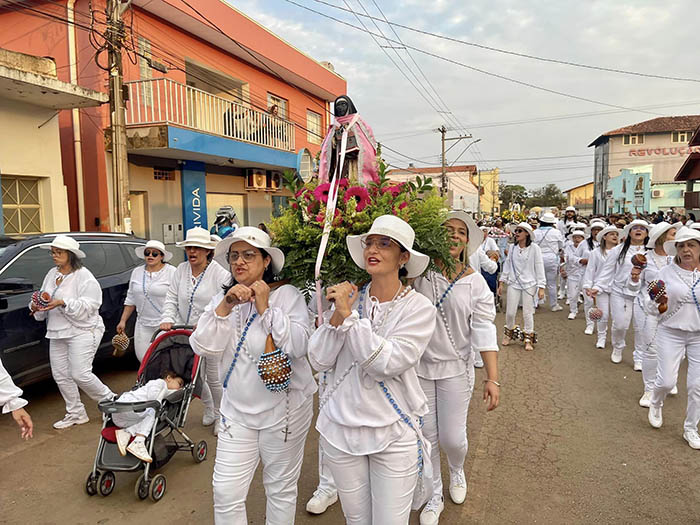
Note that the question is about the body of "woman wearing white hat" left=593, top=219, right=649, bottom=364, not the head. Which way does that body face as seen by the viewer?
toward the camera

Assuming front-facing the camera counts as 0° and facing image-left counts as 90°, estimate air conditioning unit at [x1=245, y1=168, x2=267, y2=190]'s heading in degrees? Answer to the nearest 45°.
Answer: approximately 315°

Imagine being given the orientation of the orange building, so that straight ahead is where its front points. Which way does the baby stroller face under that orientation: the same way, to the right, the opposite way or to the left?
to the right

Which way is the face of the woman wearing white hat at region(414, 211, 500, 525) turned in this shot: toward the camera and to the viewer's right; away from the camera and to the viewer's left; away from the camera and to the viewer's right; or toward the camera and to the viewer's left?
toward the camera and to the viewer's left

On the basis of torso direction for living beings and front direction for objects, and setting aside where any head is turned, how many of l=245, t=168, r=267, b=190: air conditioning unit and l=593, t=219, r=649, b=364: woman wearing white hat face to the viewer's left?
0

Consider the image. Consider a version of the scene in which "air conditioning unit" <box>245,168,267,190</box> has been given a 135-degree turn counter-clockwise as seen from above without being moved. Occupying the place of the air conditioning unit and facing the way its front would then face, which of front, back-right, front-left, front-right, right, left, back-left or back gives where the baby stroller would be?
back

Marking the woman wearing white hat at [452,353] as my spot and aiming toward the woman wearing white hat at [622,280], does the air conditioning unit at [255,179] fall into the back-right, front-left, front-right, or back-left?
front-left

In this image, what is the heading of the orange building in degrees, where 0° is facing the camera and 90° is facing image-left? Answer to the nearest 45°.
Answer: approximately 315°

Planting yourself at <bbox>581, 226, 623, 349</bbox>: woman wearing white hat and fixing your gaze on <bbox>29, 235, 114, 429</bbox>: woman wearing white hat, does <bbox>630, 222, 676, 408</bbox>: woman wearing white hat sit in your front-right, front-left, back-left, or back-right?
front-left

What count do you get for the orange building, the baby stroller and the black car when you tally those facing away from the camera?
0

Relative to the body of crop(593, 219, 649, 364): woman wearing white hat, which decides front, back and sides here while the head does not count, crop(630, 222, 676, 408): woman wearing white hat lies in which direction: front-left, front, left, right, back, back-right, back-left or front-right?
front

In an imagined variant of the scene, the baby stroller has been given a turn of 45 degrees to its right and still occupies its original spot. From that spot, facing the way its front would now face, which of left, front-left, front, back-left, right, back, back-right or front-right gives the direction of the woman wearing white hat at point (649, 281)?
back

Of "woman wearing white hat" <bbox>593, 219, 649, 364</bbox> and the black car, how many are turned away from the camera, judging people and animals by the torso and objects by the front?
0

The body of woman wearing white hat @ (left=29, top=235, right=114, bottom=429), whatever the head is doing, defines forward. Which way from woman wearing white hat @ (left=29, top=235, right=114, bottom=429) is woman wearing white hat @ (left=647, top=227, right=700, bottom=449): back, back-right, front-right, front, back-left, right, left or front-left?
left
